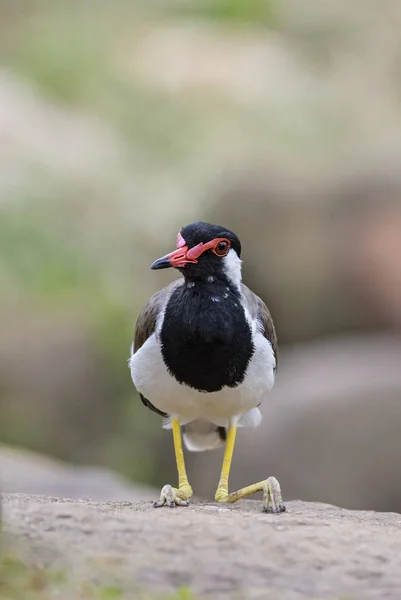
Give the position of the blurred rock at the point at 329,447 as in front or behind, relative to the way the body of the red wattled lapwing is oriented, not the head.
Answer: behind

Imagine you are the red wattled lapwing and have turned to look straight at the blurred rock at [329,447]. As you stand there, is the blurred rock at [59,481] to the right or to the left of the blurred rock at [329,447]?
left

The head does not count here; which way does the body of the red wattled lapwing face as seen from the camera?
toward the camera

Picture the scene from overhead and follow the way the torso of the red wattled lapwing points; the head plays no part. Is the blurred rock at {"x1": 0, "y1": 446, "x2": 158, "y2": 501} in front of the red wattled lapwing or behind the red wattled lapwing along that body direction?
behind
